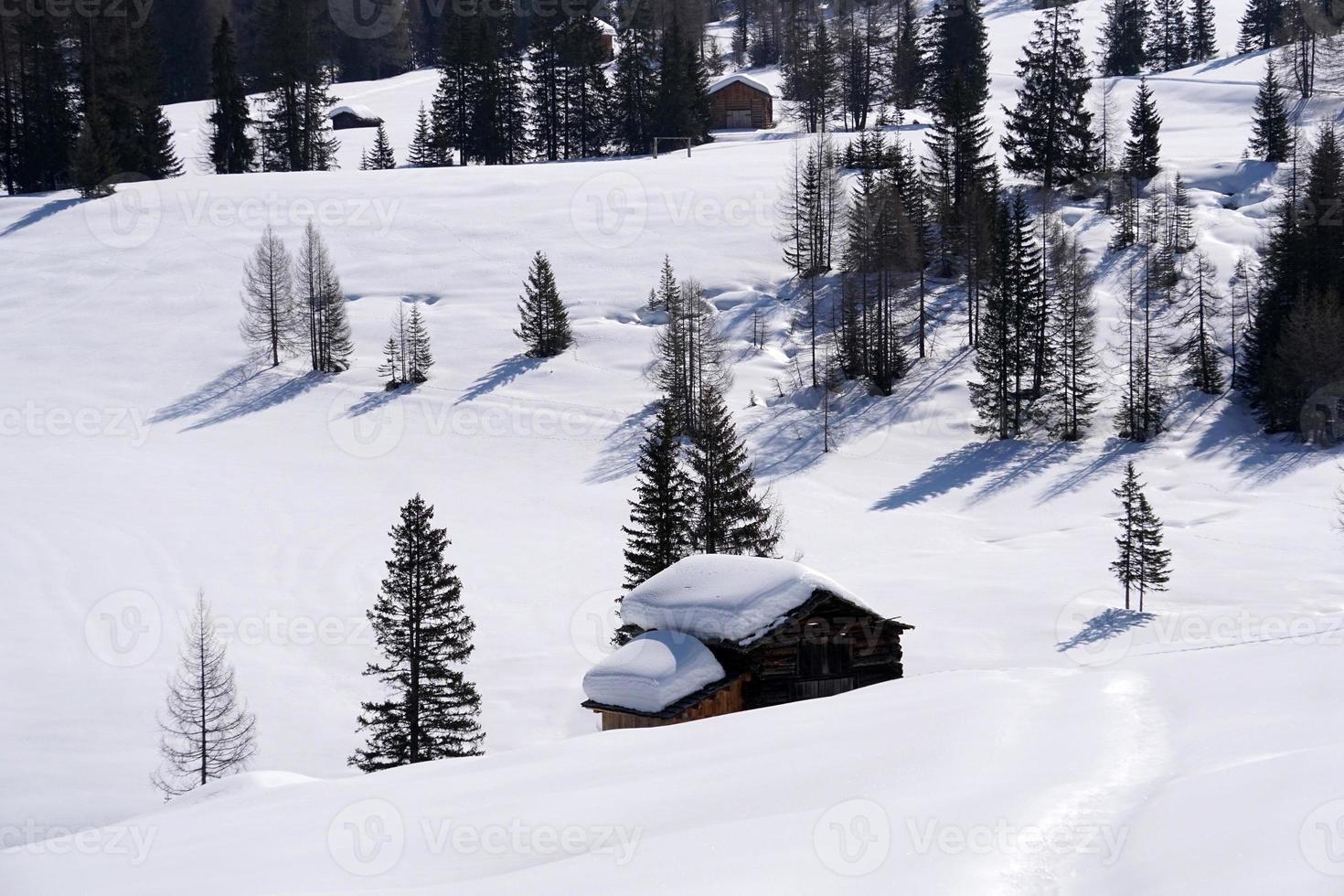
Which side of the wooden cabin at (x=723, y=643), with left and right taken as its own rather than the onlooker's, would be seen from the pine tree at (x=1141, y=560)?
left

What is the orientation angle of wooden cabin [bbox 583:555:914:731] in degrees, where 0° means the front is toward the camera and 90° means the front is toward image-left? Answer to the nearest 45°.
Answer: approximately 315°

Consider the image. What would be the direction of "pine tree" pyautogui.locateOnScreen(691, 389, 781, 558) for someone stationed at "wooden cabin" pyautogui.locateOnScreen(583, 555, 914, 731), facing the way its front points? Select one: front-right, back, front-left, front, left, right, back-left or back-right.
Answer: back-left

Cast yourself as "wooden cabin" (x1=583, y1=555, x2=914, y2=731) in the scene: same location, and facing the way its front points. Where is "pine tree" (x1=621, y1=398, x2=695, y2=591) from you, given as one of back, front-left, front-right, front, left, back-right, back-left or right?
back-left
